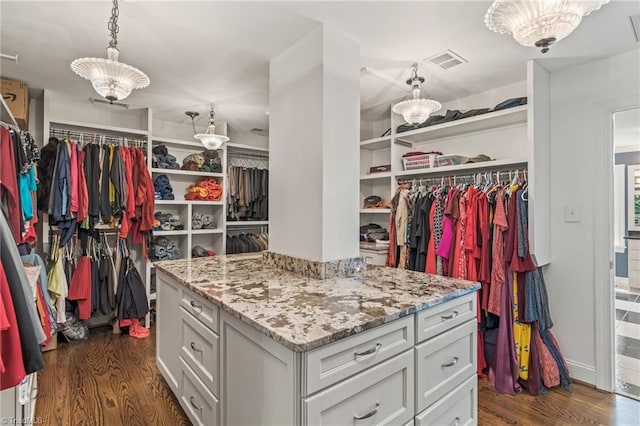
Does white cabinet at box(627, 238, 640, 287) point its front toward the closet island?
yes

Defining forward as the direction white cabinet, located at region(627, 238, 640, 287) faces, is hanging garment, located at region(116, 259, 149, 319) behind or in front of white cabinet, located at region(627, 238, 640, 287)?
in front

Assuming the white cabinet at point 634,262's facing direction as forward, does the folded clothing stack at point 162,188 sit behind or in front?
in front

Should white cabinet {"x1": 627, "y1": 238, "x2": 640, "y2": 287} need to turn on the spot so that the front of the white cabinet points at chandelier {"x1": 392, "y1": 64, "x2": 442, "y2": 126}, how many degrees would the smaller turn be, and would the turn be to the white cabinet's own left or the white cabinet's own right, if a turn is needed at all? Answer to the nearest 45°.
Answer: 0° — it already faces it

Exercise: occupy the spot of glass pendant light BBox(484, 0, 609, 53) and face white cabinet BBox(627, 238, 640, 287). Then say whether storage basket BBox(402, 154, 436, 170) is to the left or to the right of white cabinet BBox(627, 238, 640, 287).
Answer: left

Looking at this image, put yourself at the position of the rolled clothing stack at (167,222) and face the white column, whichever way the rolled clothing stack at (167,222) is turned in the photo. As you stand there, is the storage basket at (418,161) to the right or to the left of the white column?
left

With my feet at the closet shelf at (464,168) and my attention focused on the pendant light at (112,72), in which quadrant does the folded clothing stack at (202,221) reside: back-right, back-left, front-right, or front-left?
front-right

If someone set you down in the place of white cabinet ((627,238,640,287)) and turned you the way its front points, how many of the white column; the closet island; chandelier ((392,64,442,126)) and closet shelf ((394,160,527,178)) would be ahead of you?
4

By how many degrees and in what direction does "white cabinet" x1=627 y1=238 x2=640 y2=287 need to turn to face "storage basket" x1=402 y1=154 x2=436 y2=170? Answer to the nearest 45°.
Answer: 0° — it already faces it

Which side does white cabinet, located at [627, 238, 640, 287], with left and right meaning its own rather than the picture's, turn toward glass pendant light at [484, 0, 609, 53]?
front

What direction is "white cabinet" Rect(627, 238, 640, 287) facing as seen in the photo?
toward the camera

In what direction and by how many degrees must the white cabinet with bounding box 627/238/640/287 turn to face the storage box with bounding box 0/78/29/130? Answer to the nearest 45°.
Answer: approximately 45° to its right

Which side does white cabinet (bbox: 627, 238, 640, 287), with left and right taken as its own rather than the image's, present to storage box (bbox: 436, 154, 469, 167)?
front

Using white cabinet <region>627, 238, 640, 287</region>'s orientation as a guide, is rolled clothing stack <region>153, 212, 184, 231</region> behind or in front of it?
in front
